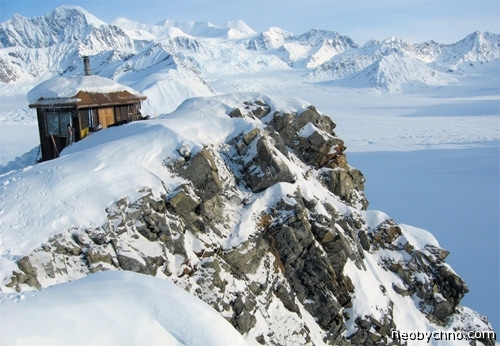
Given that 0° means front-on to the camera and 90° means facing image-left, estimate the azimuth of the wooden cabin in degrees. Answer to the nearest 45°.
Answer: approximately 315°
